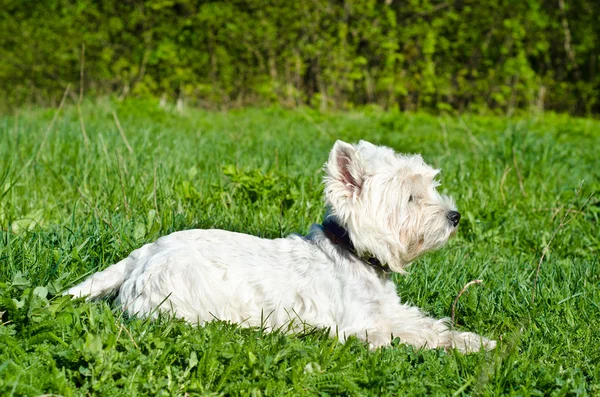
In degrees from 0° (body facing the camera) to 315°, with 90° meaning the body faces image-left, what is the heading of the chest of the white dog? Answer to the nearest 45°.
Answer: approximately 270°
